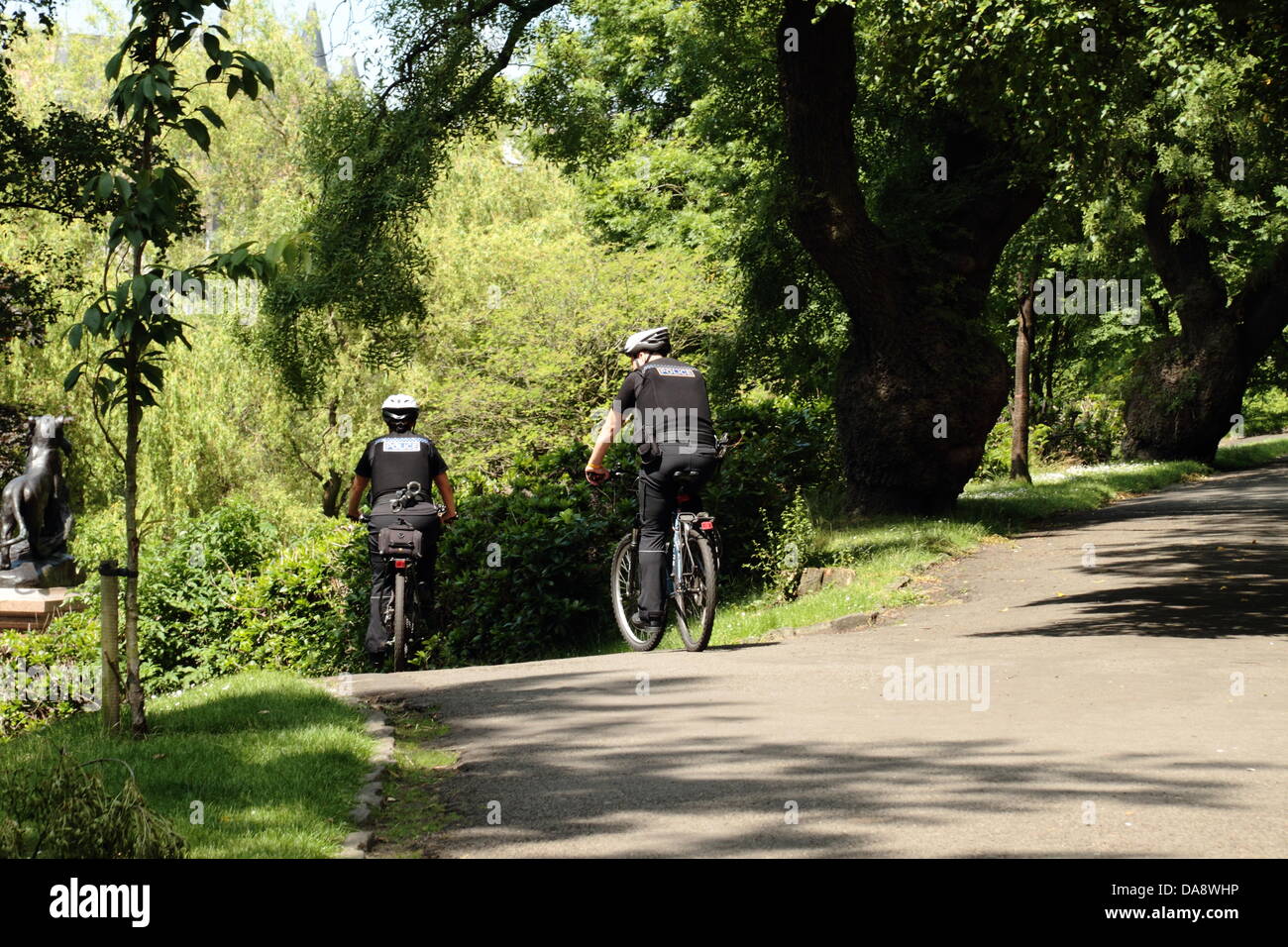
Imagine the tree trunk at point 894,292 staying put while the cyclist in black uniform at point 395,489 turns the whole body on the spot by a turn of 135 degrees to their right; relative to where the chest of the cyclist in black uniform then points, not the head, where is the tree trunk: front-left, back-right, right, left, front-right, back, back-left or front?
left

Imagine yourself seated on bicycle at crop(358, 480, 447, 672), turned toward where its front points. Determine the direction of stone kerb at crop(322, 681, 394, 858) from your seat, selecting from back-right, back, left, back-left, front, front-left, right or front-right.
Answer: back

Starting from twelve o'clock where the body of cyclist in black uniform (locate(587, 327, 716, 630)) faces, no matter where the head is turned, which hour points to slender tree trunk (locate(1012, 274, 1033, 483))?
The slender tree trunk is roughly at 2 o'clock from the cyclist in black uniform.

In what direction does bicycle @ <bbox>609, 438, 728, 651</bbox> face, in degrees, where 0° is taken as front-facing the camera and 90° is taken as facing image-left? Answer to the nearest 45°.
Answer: approximately 135°

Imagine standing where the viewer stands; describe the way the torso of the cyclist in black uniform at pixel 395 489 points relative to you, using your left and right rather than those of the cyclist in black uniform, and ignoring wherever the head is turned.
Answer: facing away from the viewer

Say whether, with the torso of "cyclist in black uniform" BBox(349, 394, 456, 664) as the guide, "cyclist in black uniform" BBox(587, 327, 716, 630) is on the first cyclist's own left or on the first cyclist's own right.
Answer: on the first cyclist's own right

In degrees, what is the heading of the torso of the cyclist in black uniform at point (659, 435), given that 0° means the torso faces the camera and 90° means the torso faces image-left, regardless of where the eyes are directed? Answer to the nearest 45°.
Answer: approximately 135°

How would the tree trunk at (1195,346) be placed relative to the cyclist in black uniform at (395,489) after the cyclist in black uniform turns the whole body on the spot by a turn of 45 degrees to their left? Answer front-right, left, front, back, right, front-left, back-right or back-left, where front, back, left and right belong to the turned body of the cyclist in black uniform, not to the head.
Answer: right

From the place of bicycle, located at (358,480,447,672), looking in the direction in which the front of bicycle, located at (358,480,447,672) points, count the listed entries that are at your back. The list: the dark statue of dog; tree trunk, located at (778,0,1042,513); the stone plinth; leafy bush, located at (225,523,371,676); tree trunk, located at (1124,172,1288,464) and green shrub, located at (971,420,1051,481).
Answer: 0

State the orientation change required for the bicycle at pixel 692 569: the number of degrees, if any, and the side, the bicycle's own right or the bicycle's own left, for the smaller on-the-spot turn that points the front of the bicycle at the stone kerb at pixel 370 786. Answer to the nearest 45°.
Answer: approximately 135° to the bicycle's own left

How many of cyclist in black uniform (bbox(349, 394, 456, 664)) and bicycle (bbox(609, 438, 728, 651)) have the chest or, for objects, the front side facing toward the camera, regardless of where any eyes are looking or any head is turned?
0

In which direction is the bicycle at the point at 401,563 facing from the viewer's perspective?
away from the camera

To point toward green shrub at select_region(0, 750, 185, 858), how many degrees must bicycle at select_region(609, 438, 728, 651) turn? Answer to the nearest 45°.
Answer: approximately 135° to its left

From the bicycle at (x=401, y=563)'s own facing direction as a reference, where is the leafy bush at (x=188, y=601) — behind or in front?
in front

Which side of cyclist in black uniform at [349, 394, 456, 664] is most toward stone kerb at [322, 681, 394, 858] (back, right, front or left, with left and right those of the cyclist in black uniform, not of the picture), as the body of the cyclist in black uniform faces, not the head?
back

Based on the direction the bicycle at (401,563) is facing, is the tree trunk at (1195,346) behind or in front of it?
in front
